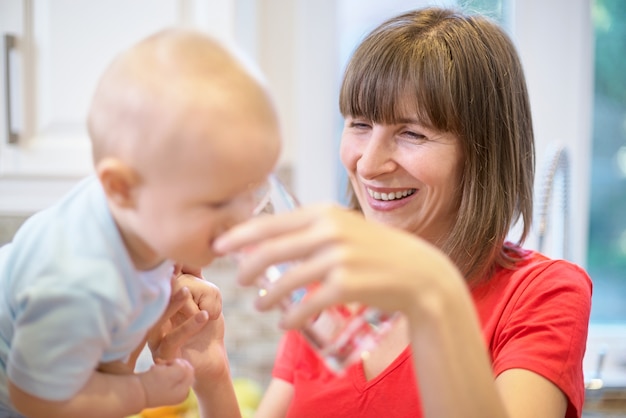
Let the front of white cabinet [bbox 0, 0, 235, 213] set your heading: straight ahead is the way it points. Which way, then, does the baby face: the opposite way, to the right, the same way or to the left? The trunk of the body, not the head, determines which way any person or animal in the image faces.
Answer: to the left

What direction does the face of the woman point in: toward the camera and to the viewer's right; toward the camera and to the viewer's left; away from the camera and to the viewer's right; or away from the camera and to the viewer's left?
toward the camera and to the viewer's left

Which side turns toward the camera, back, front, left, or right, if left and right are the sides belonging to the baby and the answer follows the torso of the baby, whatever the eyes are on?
right

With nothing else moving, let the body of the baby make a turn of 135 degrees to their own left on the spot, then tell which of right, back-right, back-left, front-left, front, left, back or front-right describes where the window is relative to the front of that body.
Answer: right

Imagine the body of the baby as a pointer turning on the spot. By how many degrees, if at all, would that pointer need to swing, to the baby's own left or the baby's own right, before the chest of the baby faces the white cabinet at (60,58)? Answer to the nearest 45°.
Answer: approximately 90° to the baby's own left

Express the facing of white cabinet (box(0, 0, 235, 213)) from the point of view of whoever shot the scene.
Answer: facing the viewer

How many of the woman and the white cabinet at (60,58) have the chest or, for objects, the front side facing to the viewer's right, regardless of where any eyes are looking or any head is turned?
0

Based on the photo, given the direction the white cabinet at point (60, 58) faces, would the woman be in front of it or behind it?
in front

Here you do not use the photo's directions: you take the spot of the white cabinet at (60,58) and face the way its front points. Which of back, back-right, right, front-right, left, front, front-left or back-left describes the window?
left

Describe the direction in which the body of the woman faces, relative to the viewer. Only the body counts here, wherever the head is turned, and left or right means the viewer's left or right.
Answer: facing the viewer and to the left of the viewer

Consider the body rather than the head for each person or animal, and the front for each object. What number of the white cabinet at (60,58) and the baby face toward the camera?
1
